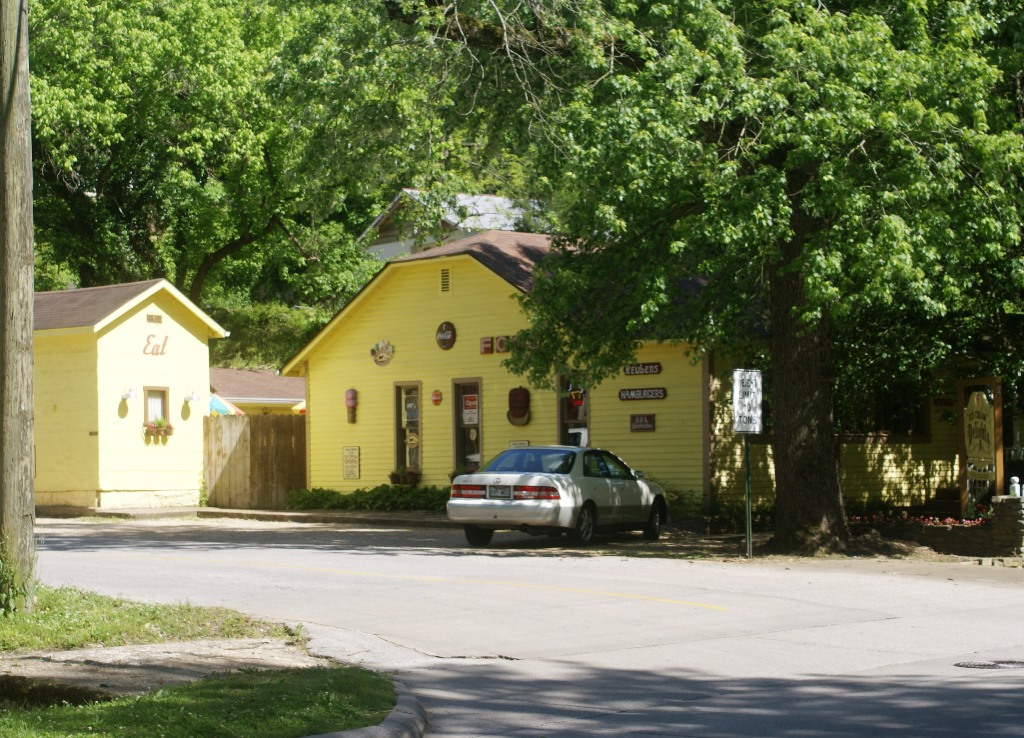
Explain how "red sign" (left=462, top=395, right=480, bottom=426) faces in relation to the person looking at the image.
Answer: facing the viewer

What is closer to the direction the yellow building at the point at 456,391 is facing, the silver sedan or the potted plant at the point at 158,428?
the silver sedan

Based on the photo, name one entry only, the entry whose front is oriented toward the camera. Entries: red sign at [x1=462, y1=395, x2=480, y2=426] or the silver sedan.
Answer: the red sign

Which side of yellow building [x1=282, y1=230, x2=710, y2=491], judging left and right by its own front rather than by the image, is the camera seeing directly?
front

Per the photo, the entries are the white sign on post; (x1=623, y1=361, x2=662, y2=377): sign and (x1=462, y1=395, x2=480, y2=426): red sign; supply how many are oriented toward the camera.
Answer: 3

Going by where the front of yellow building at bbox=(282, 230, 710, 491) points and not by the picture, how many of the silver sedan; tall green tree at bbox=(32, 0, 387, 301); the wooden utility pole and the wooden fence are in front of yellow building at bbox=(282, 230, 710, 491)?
2

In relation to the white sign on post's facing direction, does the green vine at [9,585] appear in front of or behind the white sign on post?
in front

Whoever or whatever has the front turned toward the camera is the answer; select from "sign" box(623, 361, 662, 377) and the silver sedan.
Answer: the sign

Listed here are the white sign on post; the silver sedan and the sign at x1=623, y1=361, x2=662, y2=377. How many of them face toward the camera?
2

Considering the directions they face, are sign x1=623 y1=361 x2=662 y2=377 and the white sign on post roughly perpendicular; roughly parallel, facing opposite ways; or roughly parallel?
roughly parallel

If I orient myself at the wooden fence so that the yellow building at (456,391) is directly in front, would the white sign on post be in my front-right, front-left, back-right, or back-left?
front-right

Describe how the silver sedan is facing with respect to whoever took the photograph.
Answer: facing away from the viewer and to the right of the viewer

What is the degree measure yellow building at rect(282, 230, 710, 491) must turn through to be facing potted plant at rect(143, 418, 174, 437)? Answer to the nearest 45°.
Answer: approximately 135° to its right

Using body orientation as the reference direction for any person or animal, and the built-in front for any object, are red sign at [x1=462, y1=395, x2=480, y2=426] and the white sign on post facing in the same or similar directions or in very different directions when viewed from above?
same or similar directions

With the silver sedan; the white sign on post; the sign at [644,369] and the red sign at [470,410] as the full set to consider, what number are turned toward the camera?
3
